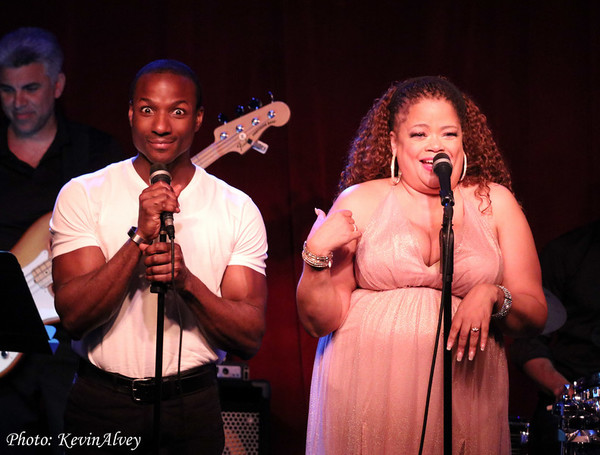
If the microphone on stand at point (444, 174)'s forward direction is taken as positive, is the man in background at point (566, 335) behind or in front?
in front

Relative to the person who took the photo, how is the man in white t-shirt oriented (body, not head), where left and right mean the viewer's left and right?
facing the viewer

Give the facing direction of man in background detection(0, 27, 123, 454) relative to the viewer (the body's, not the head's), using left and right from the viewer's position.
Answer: facing the viewer and to the left of the viewer

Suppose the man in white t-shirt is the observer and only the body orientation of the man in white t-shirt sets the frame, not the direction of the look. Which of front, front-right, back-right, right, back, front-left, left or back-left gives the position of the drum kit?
left

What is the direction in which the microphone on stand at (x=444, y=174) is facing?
away from the camera

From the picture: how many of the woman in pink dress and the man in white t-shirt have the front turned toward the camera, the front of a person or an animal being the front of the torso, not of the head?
2
